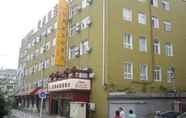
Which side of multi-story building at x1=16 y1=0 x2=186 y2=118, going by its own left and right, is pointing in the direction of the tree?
front
